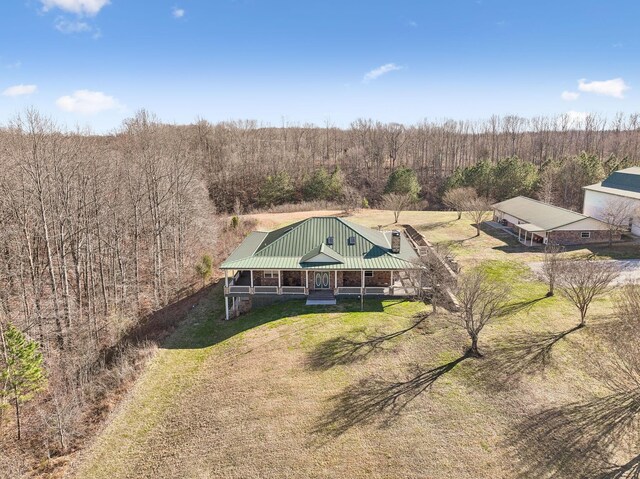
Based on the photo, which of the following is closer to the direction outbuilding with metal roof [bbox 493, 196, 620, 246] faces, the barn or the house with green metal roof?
the house with green metal roof

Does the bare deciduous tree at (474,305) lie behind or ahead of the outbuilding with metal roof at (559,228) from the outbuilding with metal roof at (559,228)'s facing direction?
ahead

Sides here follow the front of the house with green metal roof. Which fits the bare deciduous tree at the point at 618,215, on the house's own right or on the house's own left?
on the house's own left

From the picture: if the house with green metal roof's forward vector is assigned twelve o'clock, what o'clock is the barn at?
The barn is roughly at 8 o'clock from the house with green metal roof.

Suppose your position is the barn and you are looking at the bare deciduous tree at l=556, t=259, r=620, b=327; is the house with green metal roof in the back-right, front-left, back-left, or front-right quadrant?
front-right

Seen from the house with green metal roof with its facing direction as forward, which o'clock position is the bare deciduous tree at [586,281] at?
The bare deciduous tree is roughly at 10 o'clock from the house with green metal roof.

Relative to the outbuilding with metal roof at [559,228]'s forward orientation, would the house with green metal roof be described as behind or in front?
in front

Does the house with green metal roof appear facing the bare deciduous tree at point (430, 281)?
no

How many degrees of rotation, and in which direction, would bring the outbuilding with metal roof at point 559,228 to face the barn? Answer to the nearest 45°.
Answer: approximately 180°

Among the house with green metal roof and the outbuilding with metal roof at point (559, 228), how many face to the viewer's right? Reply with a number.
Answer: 0

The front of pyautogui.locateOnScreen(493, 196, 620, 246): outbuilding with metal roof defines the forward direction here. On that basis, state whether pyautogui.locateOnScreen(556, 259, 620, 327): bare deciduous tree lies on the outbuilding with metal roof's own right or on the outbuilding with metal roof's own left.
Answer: on the outbuilding with metal roof's own left

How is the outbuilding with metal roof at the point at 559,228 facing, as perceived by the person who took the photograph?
facing the viewer and to the left of the viewer

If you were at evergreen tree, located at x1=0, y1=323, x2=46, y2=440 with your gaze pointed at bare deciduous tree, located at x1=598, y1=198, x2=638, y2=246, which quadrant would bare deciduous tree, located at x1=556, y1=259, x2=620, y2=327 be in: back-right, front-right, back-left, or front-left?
front-right

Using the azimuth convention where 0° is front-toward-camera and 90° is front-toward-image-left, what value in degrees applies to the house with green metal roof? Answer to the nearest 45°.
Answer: approximately 0°

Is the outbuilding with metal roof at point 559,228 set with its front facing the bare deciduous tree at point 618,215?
no
